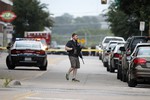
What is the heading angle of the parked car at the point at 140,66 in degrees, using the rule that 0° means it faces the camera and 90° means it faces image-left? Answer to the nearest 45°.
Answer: approximately 180°

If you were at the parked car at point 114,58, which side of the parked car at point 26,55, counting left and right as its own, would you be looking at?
right

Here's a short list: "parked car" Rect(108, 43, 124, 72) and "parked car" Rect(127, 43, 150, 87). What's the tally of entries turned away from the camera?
2

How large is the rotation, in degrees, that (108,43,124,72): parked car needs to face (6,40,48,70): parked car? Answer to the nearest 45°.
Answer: approximately 90° to its left

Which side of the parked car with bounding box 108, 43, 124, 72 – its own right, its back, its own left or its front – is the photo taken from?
back

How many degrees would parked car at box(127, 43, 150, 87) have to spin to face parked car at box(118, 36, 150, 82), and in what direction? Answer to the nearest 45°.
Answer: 0° — it already faces it

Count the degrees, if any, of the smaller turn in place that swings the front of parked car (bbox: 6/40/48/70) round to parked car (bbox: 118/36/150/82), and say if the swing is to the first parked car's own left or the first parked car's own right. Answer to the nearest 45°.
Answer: approximately 135° to the first parked car's own right
